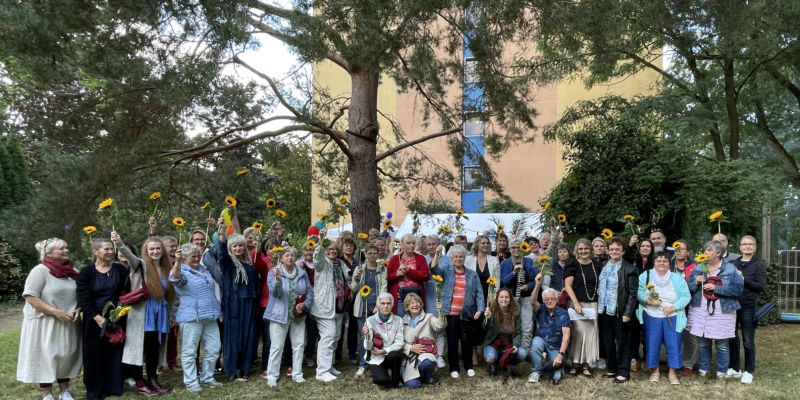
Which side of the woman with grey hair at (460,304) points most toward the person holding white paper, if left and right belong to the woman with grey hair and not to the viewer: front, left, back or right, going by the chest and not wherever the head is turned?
left

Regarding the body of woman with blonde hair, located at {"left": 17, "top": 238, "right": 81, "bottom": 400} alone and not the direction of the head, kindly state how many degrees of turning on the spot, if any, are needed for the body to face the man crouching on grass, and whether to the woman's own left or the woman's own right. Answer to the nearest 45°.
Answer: approximately 45° to the woman's own left

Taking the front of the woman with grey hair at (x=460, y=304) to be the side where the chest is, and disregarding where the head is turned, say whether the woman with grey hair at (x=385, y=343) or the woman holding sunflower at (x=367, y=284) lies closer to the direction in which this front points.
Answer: the woman with grey hair

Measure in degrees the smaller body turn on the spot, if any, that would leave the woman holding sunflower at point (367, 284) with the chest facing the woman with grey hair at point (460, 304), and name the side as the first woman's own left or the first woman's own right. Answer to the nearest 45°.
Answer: approximately 90° to the first woman's own left

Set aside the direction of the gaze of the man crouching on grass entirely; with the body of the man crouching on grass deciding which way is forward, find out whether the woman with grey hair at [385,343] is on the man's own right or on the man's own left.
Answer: on the man's own right

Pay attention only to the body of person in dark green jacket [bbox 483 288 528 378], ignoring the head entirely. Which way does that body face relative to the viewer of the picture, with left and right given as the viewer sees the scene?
facing the viewer

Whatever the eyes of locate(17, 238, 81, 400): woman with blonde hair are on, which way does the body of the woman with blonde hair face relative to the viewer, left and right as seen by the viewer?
facing the viewer and to the right of the viewer
